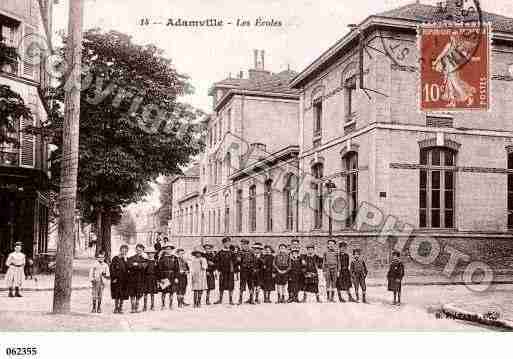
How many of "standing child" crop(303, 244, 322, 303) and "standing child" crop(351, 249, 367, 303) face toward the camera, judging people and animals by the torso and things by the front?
2

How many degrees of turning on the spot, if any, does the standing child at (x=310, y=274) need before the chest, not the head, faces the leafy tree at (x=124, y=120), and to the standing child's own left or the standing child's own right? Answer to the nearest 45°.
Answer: approximately 135° to the standing child's own right

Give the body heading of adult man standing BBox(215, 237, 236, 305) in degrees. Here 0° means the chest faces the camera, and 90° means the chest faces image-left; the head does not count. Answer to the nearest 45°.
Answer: approximately 0°

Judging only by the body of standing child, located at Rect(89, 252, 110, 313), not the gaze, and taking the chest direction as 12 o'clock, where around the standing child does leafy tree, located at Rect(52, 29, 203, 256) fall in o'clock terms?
The leafy tree is roughly at 6 o'clock from the standing child.

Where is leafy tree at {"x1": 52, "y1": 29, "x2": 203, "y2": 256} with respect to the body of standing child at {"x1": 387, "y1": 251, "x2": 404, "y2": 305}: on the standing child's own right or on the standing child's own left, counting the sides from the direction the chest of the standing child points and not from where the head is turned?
on the standing child's own right
